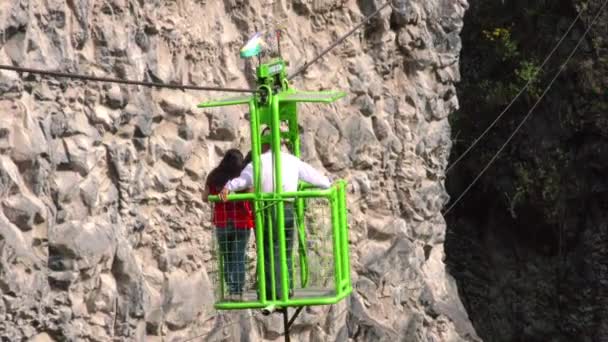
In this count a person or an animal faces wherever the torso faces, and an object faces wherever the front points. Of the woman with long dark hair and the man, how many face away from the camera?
2

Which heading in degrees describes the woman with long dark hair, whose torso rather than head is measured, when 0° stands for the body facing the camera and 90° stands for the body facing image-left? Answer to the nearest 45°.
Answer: approximately 180°

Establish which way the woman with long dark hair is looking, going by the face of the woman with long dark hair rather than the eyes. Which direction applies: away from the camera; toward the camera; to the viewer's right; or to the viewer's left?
away from the camera

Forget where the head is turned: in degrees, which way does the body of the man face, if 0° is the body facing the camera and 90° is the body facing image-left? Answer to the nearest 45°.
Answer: approximately 180°
